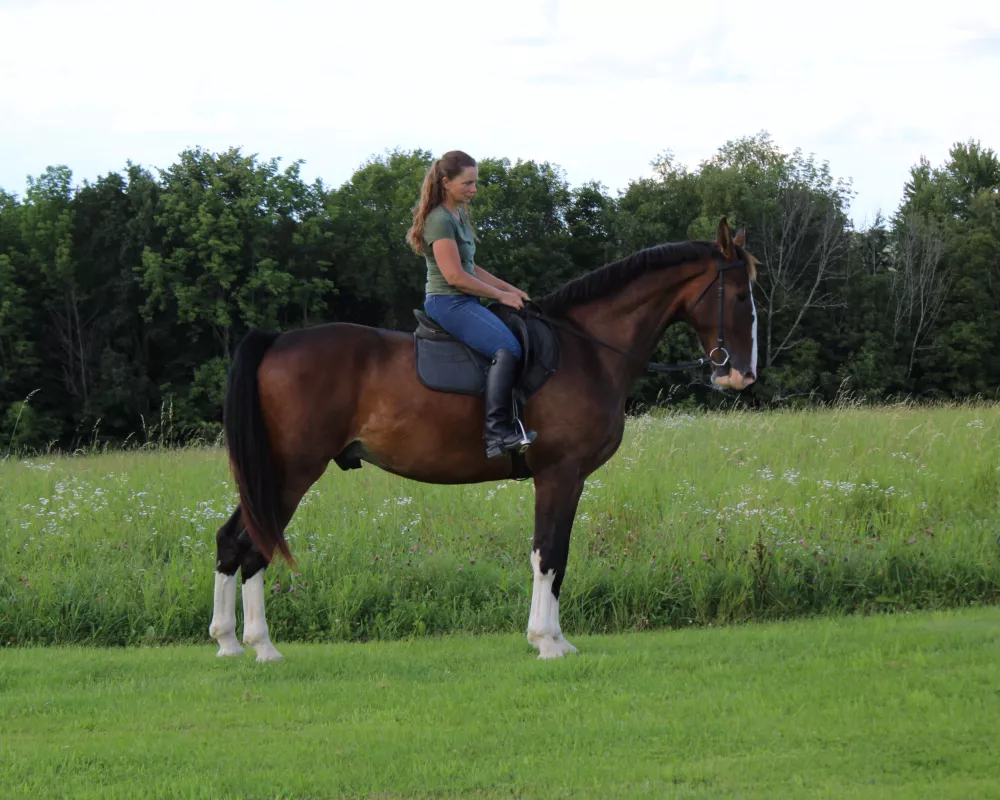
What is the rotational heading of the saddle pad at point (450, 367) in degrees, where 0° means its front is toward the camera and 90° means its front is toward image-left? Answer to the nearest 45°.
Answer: approximately 270°

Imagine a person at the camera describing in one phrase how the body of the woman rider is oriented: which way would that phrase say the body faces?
to the viewer's right

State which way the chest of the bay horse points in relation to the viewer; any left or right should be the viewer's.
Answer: facing to the right of the viewer
